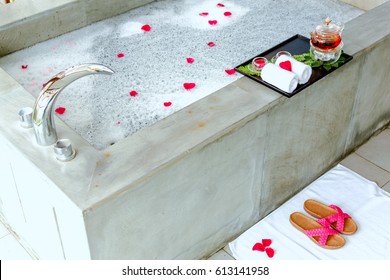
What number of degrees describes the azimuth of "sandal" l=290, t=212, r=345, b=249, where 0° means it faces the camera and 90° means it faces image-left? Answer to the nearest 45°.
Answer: approximately 315°

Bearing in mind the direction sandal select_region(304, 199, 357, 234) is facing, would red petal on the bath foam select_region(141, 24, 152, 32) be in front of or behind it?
behind

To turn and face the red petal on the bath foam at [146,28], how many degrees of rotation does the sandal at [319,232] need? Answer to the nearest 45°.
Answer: approximately 180°

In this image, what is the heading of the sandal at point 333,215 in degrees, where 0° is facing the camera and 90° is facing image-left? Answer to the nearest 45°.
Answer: approximately 315°
